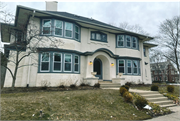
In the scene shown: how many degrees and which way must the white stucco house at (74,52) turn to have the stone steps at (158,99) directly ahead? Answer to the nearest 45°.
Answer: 0° — it already faces it

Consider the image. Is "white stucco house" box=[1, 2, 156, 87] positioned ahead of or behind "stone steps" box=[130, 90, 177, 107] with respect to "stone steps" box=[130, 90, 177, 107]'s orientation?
behind

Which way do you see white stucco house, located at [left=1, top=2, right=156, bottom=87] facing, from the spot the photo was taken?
facing the viewer and to the right of the viewer

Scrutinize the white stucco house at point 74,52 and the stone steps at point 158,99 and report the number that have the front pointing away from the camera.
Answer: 0

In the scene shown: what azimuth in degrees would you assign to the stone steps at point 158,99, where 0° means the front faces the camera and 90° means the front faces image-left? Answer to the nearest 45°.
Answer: approximately 315°
